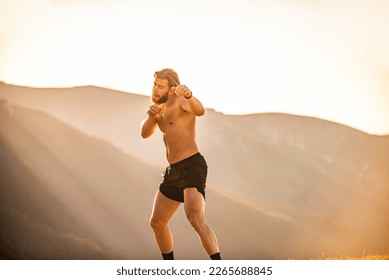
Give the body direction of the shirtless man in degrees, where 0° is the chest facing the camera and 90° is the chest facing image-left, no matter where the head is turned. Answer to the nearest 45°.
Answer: approximately 45°
